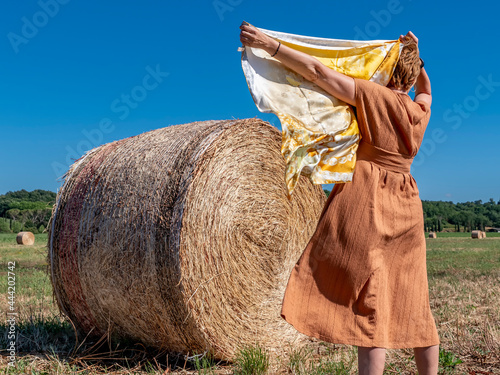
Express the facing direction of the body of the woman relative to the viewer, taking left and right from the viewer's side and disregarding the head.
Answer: facing away from the viewer and to the left of the viewer

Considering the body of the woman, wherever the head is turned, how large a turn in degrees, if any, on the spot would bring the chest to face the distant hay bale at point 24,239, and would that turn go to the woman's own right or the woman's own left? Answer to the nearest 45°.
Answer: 0° — they already face it
